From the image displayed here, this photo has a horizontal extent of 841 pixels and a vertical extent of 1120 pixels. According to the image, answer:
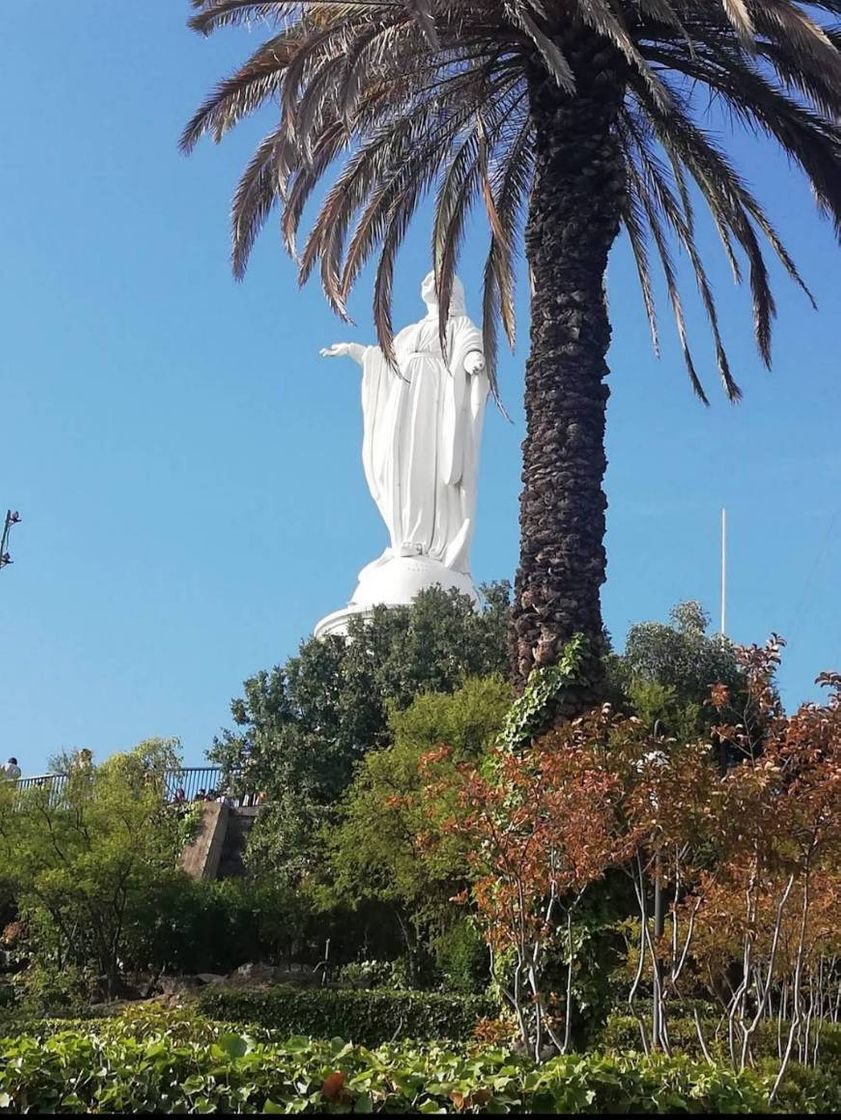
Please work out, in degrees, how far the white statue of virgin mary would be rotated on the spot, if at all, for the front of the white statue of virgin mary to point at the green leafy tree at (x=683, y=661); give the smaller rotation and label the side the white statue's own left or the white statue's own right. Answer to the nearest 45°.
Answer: approximately 135° to the white statue's own left

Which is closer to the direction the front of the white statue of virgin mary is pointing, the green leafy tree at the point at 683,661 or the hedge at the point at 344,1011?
the hedge
